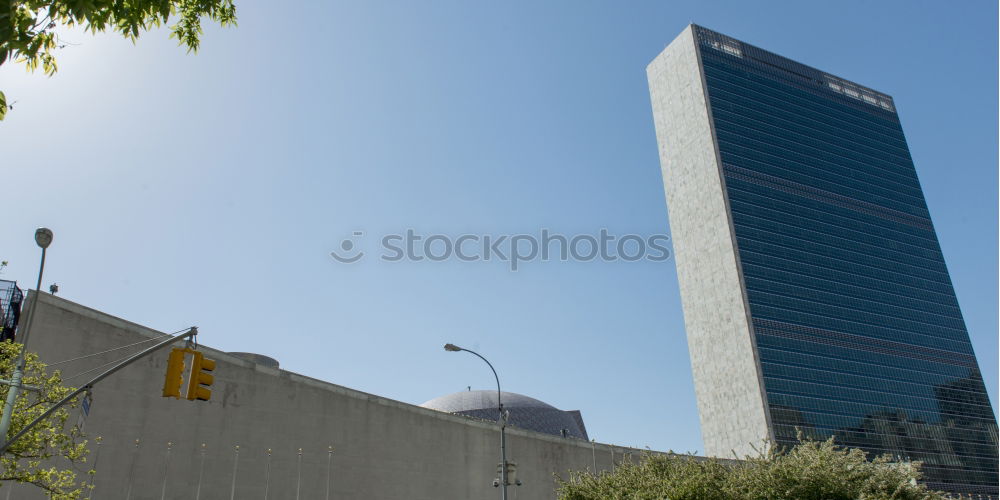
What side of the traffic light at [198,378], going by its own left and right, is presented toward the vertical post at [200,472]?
left

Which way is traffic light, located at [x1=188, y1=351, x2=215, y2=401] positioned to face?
to the viewer's right

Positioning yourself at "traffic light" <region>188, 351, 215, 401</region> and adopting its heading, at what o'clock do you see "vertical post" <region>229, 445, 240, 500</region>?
The vertical post is roughly at 9 o'clock from the traffic light.

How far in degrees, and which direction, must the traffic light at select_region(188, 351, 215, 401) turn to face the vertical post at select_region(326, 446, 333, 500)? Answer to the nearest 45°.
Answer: approximately 90° to its left

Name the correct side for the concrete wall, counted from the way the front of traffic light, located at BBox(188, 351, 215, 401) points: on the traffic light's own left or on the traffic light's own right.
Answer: on the traffic light's own left

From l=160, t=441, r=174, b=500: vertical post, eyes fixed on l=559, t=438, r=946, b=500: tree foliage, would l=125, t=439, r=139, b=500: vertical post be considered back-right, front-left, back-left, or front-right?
back-right

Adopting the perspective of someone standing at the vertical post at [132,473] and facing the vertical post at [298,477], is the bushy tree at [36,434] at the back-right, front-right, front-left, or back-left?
back-right

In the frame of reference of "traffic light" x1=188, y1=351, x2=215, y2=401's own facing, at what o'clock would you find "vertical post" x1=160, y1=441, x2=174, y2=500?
The vertical post is roughly at 9 o'clock from the traffic light.
